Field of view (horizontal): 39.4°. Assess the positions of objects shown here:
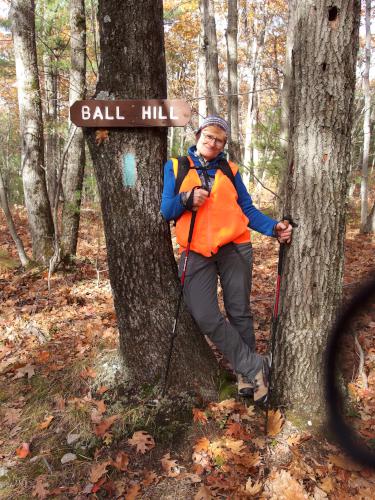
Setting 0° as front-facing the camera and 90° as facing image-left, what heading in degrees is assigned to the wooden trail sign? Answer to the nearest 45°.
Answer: approximately 0°

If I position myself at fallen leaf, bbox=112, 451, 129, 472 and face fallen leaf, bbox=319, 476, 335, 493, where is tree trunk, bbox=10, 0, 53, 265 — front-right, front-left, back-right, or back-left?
back-left
